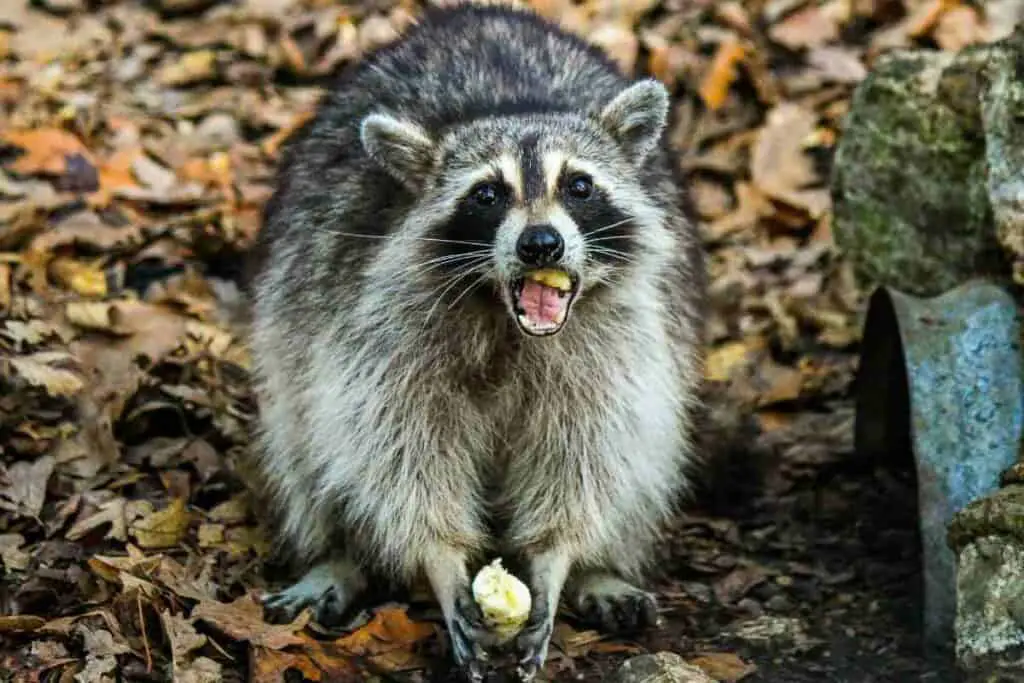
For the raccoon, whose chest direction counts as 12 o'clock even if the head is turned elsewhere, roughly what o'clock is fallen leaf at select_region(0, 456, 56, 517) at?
The fallen leaf is roughly at 3 o'clock from the raccoon.

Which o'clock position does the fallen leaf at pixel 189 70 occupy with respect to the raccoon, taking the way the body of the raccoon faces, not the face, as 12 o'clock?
The fallen leaf is roughly at 5 o'clock from the raccoon.

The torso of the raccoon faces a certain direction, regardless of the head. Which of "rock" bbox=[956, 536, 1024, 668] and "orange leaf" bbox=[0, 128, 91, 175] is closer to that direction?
the rock

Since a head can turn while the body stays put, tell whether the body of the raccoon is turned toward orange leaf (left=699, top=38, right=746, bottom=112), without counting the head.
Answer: no

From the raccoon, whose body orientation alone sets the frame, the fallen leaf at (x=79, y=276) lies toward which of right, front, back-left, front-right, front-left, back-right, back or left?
back-right

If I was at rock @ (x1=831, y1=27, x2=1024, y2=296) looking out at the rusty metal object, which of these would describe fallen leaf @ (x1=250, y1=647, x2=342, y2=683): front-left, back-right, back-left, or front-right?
front-right

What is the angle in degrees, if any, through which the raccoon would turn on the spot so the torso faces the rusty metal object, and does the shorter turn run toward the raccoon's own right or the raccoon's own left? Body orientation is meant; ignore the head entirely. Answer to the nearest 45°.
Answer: approximately 90° to the raccoon's own left

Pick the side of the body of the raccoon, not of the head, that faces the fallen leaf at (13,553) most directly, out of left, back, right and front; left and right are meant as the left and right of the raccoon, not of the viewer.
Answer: right

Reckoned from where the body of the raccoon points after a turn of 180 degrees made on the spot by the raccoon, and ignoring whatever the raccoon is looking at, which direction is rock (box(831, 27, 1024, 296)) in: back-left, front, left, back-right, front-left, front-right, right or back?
front-right

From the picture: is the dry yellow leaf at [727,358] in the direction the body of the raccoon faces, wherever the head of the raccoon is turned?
no

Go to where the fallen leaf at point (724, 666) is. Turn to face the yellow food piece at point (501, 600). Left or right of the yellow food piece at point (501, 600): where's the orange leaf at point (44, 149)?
right

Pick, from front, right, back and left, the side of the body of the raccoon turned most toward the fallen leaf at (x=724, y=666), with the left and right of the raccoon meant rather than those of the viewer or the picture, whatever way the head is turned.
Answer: left

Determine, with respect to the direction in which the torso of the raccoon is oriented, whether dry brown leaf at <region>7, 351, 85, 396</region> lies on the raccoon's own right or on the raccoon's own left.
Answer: on the raccoon's own right

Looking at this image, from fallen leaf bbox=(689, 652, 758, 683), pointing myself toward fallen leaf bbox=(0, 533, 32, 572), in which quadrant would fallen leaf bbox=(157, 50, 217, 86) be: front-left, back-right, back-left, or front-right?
front-right

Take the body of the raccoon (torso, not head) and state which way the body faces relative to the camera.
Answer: toward the camera

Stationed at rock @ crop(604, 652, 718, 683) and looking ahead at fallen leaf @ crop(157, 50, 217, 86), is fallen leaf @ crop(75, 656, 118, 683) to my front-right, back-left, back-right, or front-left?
front-left

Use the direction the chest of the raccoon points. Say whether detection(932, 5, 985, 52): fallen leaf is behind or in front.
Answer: behind
